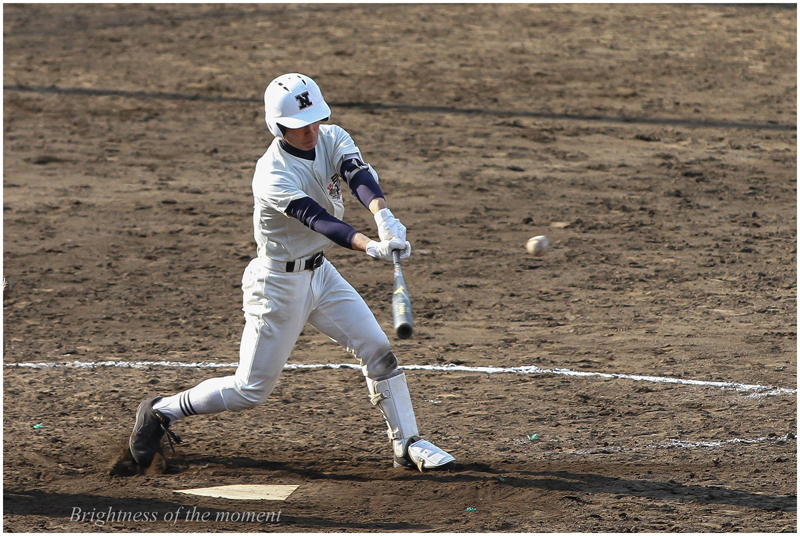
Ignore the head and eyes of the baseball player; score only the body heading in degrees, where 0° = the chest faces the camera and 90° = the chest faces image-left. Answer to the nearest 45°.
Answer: approximately 315°
